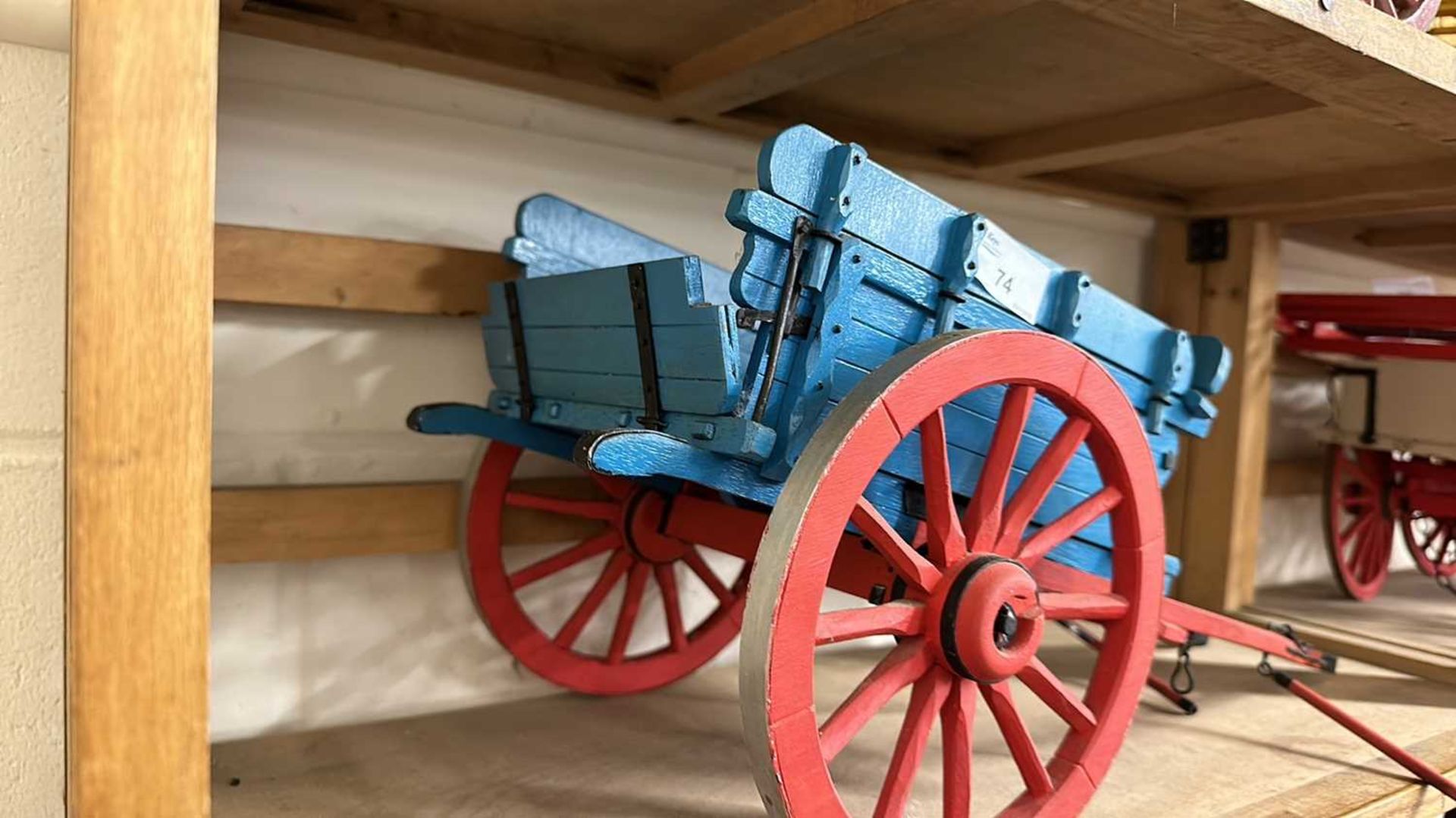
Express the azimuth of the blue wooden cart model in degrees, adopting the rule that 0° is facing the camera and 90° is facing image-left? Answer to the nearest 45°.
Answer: approximately 225°

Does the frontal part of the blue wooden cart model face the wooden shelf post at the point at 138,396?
no

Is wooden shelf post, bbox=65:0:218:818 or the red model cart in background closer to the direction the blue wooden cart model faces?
the red model cart in background

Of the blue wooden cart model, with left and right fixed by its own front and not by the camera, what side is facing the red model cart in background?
front
